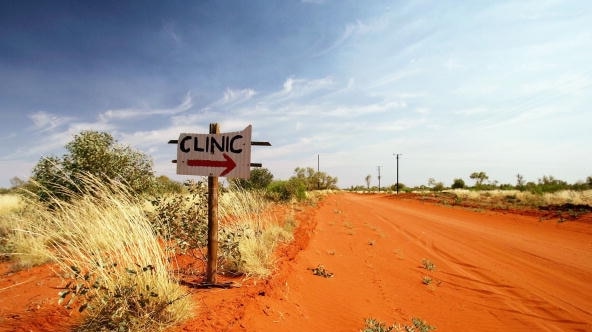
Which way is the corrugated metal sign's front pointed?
toward the camera
